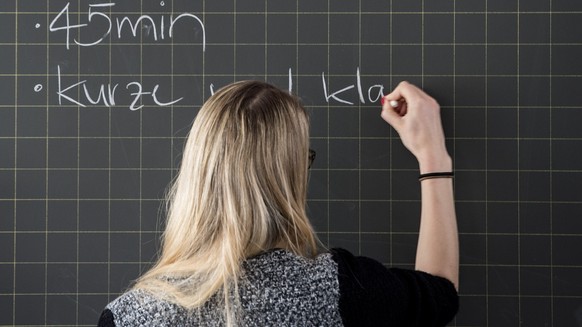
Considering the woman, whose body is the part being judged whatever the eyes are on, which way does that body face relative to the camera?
away from the camera

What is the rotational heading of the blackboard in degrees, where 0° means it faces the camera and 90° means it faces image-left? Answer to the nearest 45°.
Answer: approximately 0°

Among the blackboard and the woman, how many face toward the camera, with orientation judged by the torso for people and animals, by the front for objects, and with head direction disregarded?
1

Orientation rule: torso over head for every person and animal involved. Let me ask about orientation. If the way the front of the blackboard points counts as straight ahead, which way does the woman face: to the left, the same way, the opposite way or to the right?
the opposite way
